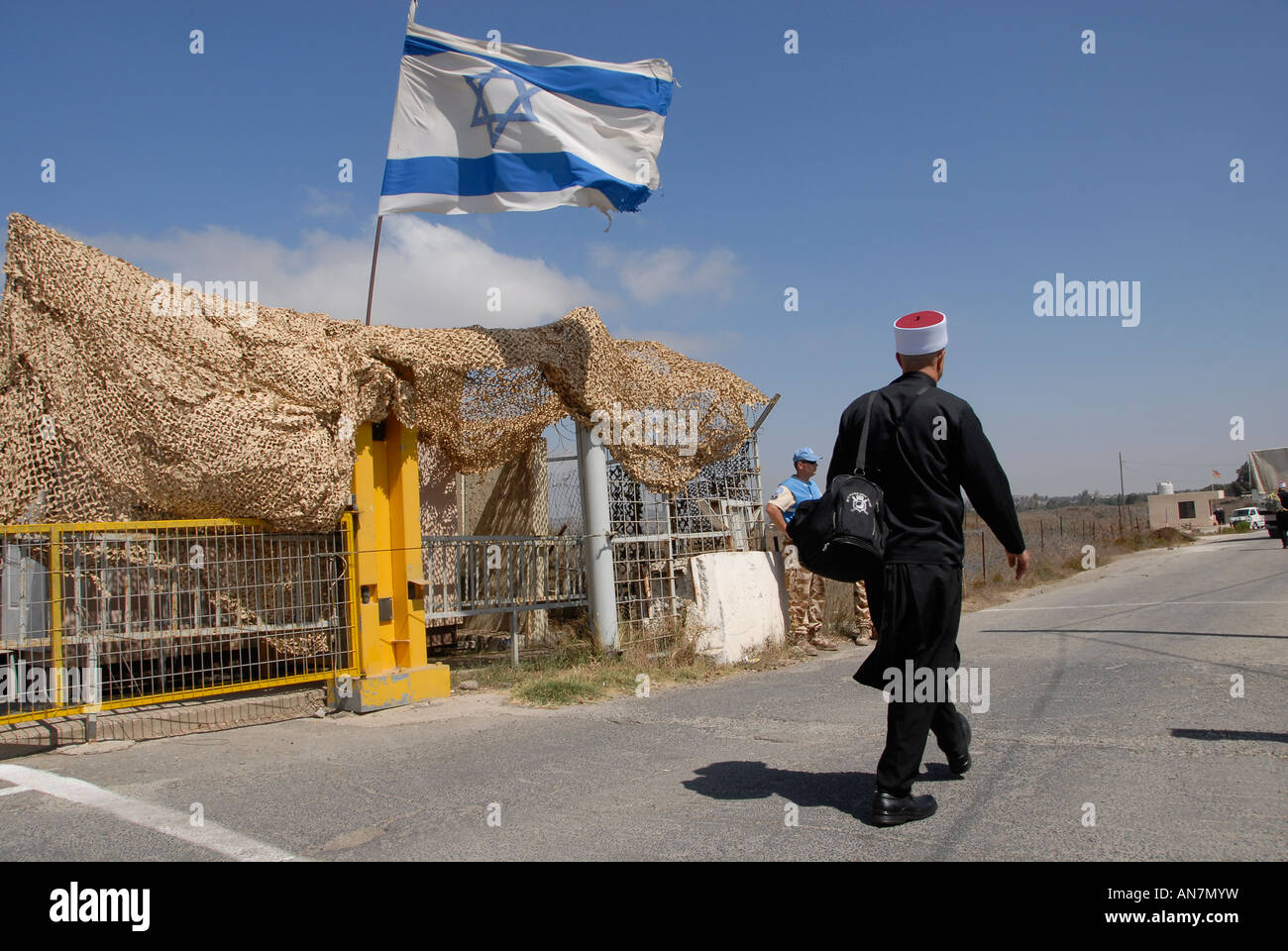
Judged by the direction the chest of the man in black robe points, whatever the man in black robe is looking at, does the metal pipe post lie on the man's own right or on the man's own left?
on the man's own left

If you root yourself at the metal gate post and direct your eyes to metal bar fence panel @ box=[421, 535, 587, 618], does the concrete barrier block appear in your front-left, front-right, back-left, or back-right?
front-right

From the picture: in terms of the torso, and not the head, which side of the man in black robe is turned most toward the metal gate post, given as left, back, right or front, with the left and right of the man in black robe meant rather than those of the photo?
left

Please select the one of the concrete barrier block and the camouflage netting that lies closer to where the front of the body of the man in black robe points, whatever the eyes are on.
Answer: the concrete barrier block

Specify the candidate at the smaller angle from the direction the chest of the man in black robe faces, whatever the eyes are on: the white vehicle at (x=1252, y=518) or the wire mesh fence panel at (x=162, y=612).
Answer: the white vehicle

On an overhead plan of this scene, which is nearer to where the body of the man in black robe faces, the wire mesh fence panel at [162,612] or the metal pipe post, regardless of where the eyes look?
the metal pipe post

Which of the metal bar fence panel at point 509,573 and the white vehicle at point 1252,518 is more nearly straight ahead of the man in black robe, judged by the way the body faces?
the white vehicle

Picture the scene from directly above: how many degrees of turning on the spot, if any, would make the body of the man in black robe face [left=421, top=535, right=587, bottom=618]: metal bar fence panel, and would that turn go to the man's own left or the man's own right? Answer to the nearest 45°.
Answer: approximately 90° to the man's own left

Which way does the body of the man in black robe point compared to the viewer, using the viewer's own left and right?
facing away from the viewer and to the right of the viewer
